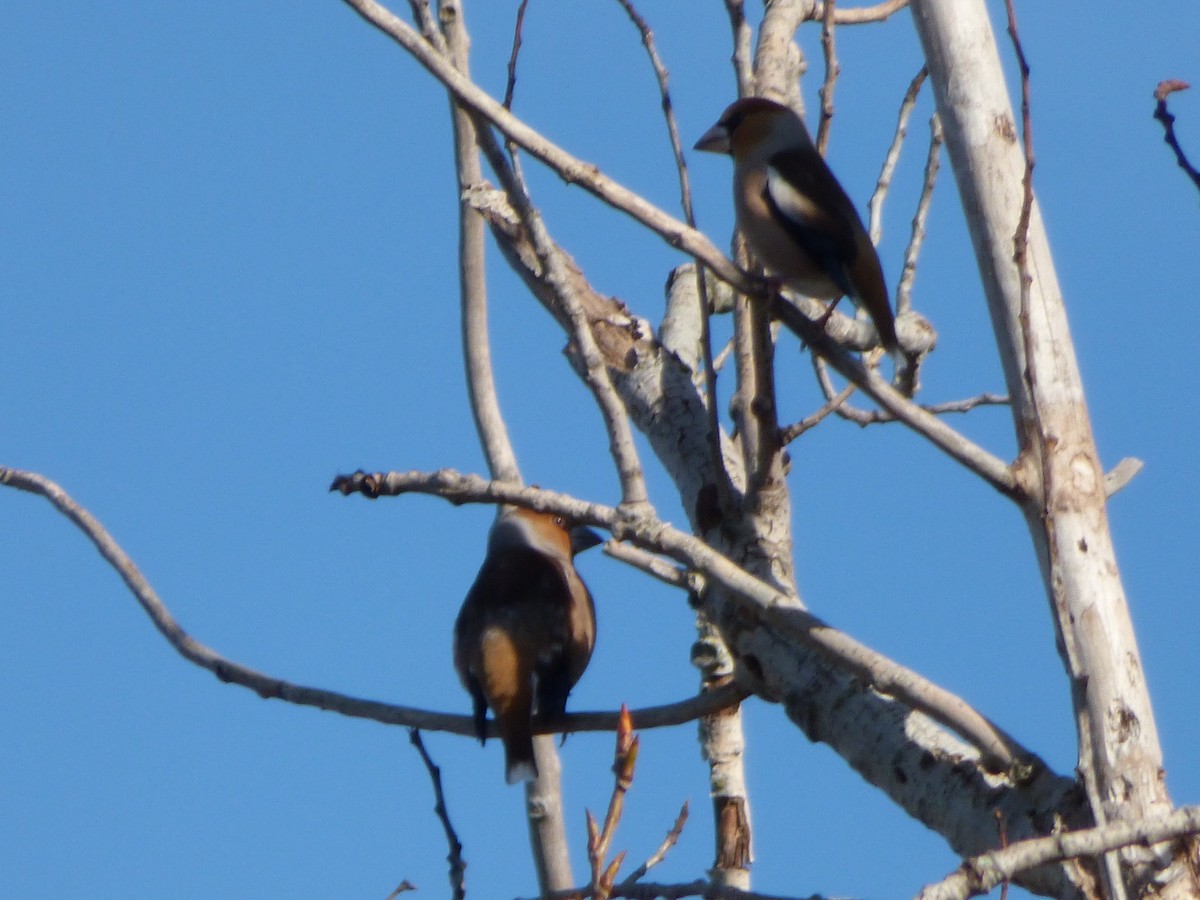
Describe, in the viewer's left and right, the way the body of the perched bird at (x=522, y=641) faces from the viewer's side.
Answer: facing away from the viewer and to the right of the viewer

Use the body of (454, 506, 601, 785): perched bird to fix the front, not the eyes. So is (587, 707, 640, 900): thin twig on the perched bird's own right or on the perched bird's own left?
on the perched bird's own right

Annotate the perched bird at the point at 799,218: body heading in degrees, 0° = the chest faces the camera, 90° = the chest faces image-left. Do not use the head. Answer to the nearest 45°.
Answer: approximately 90°

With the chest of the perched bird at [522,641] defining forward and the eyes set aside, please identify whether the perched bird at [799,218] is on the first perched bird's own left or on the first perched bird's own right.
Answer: on the first perched bird's own right

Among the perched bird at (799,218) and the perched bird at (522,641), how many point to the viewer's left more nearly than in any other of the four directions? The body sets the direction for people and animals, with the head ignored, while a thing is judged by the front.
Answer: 1

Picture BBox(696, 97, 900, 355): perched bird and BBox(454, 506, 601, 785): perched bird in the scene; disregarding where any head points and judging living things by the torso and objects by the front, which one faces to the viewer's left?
BBox(696, 97, 900, 355): perched bird
